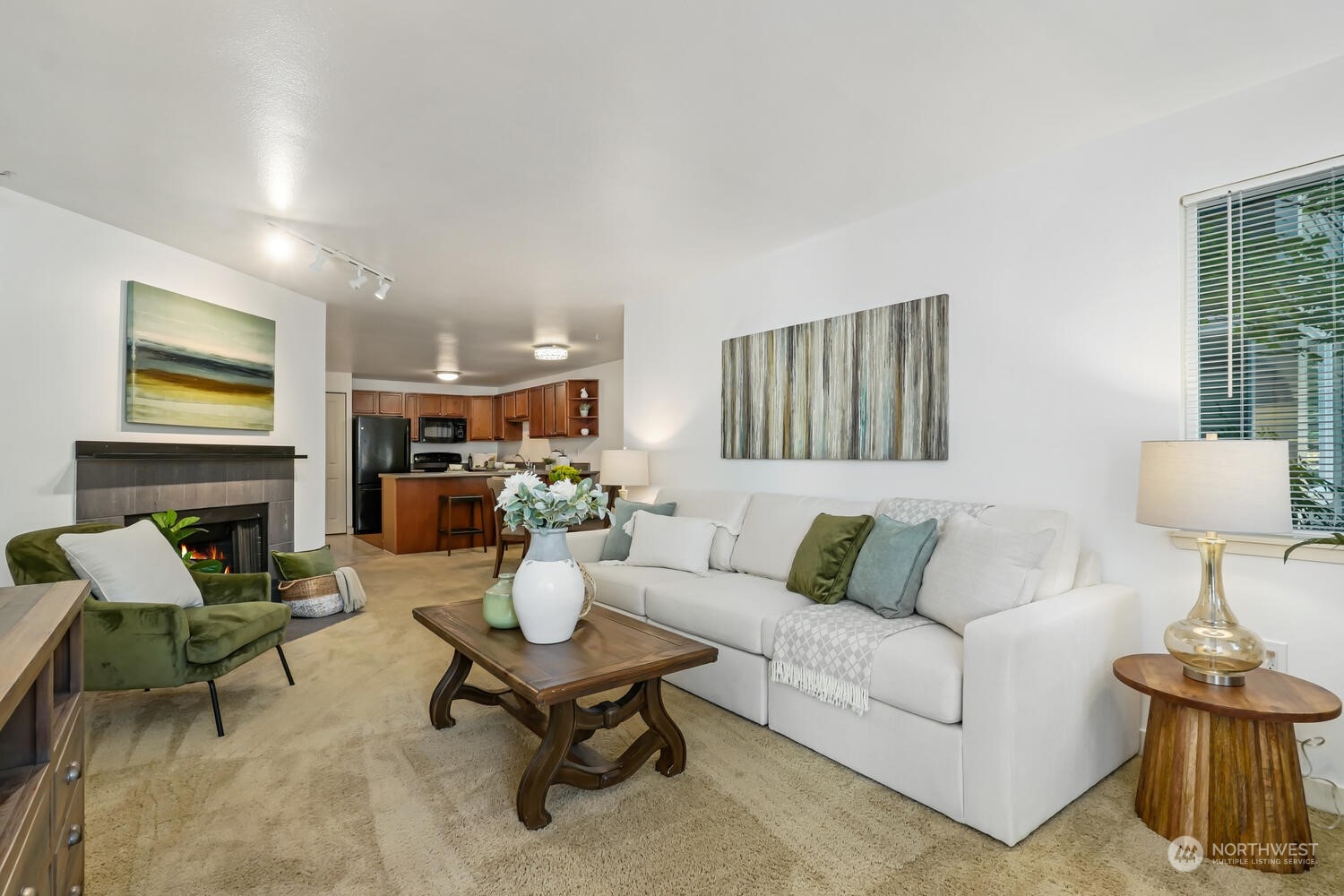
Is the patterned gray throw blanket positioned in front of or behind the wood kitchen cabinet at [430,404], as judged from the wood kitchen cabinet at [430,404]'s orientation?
in front

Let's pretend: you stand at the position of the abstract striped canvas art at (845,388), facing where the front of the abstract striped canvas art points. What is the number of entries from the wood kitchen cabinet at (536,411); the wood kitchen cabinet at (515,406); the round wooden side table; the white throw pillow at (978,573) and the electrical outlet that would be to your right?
2

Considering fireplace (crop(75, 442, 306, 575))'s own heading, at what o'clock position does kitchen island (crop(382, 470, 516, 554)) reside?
The kitchen island is roughly at 9 o'clock from the fireplace.

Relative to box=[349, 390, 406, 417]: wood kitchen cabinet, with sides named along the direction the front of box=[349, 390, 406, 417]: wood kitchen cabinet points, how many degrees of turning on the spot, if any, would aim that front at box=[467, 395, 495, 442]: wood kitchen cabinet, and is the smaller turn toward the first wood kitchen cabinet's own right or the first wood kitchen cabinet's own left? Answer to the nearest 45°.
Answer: approximately 90° to the first wood kitchen cabinet's own left

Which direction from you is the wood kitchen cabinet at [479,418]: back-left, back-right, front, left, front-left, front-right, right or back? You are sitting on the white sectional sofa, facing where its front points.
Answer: right

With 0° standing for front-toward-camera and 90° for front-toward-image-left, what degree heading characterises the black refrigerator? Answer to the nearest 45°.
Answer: approximately 0°

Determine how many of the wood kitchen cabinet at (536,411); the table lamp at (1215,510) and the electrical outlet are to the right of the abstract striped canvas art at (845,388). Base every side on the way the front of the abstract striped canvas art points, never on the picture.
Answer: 1

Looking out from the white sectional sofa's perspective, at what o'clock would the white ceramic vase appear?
The white ceramic vase is roughly at 1 o'clock from the white sectional sofa.

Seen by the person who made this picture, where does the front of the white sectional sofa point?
facing the viewer and to the left of the viewer

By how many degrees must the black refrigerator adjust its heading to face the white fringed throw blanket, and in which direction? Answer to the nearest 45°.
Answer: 0° — it already faces it

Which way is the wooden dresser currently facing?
to the viewer's right
